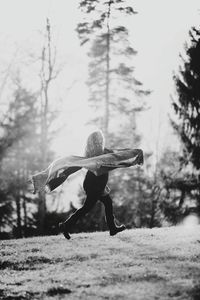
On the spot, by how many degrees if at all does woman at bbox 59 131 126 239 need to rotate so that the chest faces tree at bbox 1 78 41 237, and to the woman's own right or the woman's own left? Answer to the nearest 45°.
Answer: approximately 90° to the woman's own left

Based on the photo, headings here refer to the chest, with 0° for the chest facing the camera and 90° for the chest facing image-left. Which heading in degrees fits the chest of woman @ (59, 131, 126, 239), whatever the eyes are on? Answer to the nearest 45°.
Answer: approximately 270°

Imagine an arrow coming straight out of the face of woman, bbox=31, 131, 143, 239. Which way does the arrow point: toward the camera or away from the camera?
away from the camera
